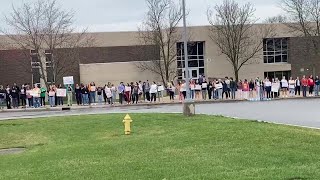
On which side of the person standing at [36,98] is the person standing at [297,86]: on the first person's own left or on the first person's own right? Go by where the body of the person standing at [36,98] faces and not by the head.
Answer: on the first person's own left

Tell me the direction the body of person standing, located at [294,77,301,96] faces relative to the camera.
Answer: toward the camera

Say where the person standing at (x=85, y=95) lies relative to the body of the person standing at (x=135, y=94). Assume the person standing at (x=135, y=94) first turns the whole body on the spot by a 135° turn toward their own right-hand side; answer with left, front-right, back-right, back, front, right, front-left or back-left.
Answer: front-left

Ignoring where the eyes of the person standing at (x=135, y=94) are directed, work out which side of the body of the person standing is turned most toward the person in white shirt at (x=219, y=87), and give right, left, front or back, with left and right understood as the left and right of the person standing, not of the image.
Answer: left

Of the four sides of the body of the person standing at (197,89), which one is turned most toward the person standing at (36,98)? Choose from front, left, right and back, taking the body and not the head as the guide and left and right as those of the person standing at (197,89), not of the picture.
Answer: right

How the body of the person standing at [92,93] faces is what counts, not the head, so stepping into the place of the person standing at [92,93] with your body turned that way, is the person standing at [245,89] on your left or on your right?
on your left

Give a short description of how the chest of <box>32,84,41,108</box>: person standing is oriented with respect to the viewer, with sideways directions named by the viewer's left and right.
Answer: facing the viewer

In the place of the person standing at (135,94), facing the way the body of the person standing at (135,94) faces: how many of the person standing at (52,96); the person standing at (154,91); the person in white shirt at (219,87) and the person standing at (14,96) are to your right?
2

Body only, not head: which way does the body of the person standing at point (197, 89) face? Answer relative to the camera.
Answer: toward the camera

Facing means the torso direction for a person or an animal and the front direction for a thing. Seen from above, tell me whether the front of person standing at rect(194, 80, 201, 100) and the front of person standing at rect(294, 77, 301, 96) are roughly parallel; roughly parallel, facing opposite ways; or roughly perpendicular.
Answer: roughly parallel

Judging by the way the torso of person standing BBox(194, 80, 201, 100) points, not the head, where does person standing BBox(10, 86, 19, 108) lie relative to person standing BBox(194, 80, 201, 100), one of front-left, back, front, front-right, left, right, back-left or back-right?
right

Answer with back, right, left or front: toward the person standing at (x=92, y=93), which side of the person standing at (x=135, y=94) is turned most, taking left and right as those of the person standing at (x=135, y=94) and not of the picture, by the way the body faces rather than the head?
right

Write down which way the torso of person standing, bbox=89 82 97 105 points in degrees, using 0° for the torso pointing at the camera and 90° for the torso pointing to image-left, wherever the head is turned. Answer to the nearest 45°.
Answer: approximately 0°
